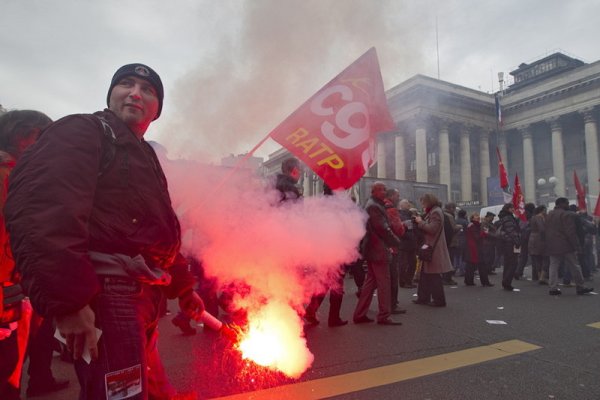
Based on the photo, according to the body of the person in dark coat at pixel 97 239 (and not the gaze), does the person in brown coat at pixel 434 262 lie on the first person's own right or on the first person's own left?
on the first person's own left

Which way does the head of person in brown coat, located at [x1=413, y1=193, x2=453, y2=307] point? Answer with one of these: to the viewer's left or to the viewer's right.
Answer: to the viewer's left

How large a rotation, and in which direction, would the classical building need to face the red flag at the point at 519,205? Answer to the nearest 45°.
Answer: approximately 45° to its left

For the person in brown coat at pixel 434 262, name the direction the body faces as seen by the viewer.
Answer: to the viewer's left

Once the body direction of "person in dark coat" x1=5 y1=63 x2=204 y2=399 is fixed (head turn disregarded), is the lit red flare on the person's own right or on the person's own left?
on the person's own left
